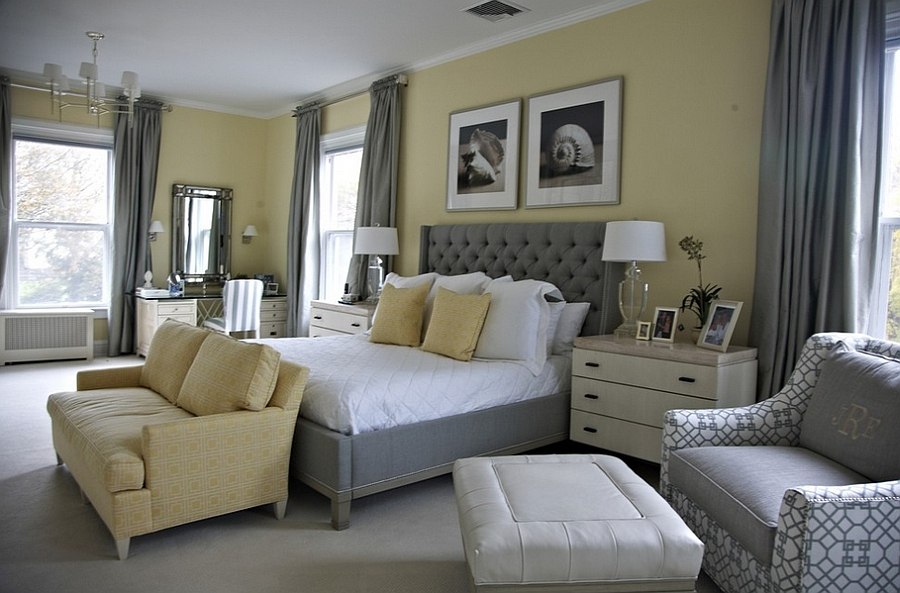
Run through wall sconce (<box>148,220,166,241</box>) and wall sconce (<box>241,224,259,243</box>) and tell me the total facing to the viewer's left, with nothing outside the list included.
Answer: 0

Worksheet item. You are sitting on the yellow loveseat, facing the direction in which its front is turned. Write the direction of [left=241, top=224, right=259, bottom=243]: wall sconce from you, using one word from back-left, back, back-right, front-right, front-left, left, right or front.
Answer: back-right

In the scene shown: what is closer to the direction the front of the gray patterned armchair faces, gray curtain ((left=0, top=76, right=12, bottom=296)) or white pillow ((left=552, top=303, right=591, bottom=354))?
the gray curtain

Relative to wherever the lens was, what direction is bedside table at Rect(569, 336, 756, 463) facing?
facing the viewer and to the left of the viewer

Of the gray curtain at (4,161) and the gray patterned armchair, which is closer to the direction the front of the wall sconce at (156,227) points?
the gray patterned armchair

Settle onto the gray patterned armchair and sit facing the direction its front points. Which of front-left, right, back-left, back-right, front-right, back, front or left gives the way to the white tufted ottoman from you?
front

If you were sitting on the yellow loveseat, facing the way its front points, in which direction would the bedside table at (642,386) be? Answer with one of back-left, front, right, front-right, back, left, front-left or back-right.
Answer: back-left
